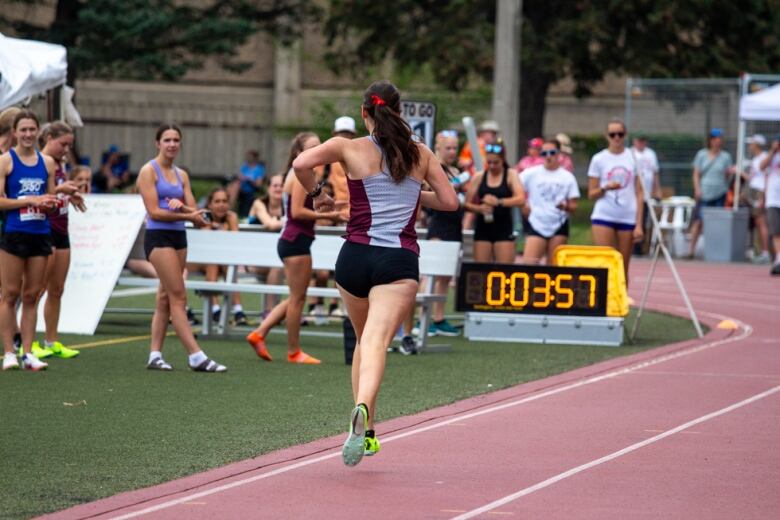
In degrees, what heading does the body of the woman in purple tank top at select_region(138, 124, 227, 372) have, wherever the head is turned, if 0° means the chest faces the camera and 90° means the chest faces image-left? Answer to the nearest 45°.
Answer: approximately 315°

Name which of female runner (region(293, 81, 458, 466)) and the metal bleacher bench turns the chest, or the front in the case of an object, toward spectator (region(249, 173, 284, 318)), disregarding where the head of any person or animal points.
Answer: the female runner

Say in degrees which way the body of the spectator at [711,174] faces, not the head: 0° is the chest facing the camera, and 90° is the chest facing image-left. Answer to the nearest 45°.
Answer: approximately 0°

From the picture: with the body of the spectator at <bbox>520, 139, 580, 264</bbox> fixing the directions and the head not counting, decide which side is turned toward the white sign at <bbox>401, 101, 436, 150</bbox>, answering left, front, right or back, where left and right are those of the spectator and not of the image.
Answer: right

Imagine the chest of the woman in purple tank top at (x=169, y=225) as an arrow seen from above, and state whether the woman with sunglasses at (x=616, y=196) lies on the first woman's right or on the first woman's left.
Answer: on the first woman's left

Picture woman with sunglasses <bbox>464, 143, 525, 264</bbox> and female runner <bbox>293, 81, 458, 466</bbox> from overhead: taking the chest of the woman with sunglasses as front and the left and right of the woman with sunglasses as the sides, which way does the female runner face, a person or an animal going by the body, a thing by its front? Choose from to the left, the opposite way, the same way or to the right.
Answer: the opposite way

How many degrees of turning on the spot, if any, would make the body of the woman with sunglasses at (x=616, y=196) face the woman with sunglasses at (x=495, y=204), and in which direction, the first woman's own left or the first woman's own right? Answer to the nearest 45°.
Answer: approximately 90° to the first woman's own right
